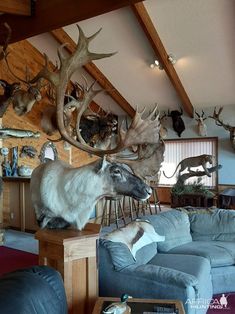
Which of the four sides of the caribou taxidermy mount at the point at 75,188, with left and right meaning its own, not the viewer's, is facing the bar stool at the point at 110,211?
left

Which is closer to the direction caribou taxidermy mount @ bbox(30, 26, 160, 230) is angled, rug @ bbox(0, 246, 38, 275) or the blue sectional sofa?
the blue sectional sofa

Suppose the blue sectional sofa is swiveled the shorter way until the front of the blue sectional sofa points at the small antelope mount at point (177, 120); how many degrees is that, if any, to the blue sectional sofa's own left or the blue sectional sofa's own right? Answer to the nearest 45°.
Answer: approximately 135° to the blue sectional sofa's own left

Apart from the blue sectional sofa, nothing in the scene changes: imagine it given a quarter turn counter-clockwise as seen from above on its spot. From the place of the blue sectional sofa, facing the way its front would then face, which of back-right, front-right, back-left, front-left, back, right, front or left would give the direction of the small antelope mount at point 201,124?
front-left

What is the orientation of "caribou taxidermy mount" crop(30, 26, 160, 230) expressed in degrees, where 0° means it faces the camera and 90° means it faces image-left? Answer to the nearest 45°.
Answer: approximately 270°
